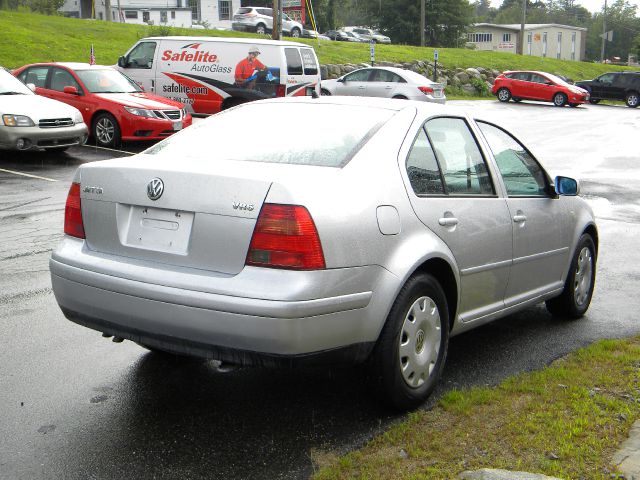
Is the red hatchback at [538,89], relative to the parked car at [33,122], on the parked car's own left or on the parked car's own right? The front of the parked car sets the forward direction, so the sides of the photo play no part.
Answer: on the parked car's own left

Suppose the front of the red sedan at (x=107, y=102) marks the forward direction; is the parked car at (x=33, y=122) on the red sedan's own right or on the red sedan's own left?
on the red sedan's own right

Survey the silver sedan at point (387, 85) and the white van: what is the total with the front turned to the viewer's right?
0

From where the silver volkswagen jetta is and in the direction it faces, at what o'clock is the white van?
The white van is roughly at 10 o'clock from the silver volkswagen jetta.

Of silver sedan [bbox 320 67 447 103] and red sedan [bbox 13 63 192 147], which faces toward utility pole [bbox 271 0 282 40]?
the silver sedan

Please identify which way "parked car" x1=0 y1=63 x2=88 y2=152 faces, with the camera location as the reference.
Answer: facing the viewer and to the right of the viewer

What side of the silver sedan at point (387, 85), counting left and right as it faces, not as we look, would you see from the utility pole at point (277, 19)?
right

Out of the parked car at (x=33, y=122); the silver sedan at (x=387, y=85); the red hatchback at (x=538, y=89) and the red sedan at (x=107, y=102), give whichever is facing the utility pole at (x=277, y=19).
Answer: the silver sedan

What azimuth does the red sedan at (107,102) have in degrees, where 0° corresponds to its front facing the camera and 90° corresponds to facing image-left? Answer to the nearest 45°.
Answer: approximately 315°

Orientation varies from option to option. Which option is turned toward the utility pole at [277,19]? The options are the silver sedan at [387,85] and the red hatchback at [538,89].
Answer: the silver sedan

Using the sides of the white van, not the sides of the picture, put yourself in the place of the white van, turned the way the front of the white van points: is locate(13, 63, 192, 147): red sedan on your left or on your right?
on your left

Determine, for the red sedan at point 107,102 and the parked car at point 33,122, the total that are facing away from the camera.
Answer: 0
